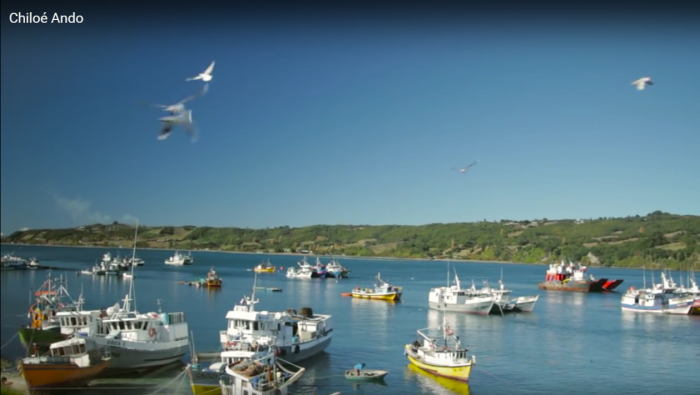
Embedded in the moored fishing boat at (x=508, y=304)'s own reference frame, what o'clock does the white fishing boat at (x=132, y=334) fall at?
The white fishing boat is roughly at 4 o'clock from the moored fishing boat.

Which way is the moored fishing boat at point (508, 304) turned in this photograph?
to the viewer's right

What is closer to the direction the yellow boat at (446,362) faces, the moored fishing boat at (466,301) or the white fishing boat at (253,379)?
the white fishing boat

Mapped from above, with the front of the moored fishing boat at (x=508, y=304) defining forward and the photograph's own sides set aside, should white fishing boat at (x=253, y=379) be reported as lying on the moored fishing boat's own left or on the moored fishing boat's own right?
on the moored fishing boat's own right

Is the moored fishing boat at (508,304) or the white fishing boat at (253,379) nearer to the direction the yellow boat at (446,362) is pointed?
the white fishing boat
